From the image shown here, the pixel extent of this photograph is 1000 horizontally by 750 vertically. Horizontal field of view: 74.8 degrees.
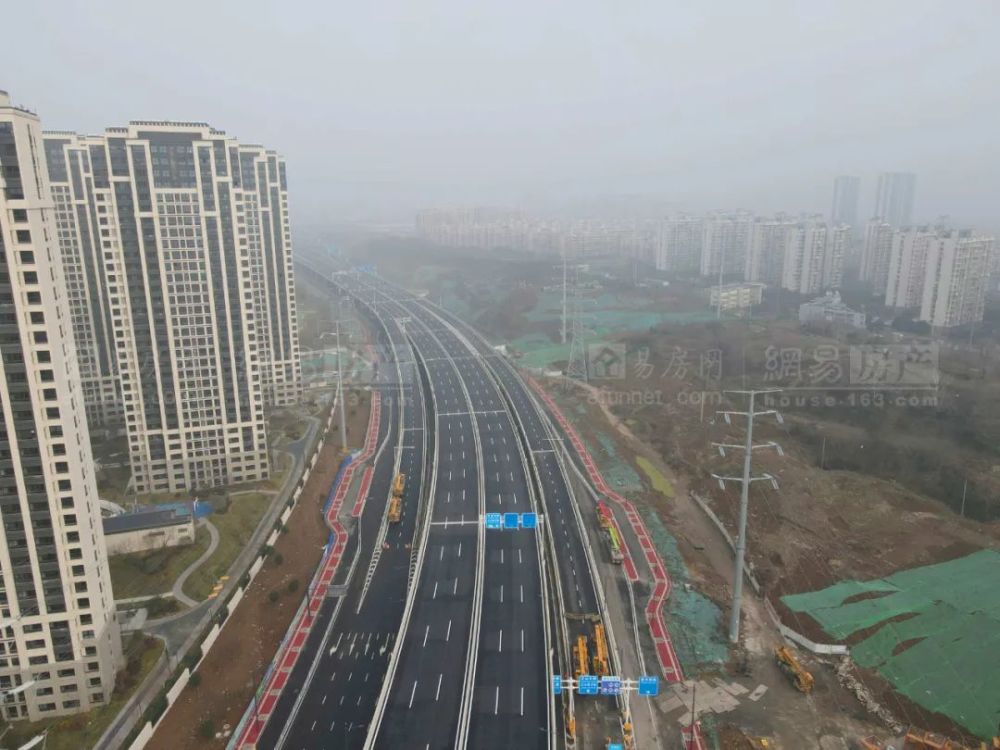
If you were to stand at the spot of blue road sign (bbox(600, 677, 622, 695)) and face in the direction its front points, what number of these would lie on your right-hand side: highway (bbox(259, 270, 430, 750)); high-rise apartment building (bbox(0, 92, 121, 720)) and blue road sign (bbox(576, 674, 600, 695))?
3

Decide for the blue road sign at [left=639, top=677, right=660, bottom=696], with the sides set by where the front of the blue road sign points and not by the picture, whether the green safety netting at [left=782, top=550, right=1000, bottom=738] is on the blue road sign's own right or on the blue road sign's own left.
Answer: on the blue road sign's own left

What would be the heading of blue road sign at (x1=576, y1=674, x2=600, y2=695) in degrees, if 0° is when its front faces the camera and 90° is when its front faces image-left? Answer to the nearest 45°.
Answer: approximately 0°

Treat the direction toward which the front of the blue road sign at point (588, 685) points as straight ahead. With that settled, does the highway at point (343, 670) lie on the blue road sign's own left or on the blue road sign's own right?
on the blue road sign's own right

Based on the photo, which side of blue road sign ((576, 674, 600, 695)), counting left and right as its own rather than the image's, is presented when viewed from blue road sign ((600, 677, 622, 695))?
left

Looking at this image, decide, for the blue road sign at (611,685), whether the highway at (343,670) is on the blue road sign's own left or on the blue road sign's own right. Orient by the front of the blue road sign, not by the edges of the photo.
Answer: on the blue road sign's own right

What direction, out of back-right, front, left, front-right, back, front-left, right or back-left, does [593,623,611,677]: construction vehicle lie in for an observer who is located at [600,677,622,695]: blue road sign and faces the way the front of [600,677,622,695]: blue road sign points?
back

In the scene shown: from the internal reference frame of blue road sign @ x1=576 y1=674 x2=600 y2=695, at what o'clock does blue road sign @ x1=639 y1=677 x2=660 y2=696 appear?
blue road sign @ x1=639 y1=677 x2=660 y2=696 is roughly at 9 o'clock from blue road sign @ x1=576 y1=674 x2=600 y2=695.

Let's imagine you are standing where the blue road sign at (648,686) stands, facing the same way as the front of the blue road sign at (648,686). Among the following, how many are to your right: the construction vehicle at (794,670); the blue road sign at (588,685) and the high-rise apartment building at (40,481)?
2

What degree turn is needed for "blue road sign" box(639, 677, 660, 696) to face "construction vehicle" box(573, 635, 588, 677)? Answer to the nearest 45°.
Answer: approximately 135° to its right

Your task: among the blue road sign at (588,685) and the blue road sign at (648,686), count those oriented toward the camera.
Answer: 2
